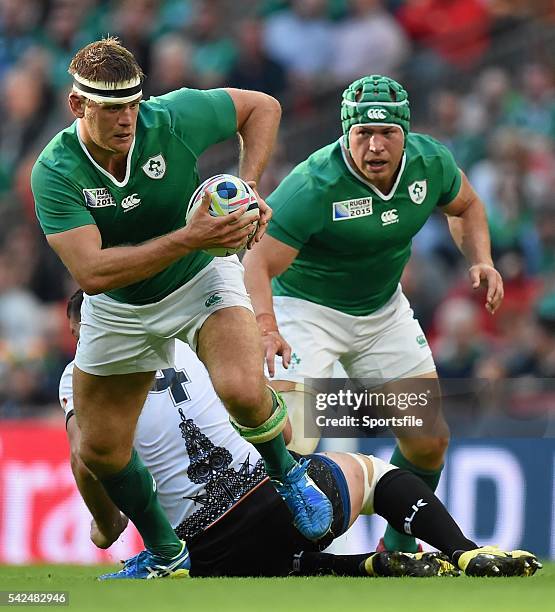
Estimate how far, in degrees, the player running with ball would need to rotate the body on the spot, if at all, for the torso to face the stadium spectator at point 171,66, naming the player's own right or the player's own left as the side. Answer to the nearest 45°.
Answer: approximately 135° to the player's own left

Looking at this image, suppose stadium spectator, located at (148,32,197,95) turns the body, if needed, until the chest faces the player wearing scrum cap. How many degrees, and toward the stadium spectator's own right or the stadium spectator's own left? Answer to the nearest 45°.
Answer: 0° — they already face them

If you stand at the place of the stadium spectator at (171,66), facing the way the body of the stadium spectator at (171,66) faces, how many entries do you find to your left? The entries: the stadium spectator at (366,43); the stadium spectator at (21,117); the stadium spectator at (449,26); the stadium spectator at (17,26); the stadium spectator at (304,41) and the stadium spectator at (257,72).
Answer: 4

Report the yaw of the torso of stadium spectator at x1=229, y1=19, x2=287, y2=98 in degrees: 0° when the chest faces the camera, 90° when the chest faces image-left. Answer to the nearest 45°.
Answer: approximately 0°

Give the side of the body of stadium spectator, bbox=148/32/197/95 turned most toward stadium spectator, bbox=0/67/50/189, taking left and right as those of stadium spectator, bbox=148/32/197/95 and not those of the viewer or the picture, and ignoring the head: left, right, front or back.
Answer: right

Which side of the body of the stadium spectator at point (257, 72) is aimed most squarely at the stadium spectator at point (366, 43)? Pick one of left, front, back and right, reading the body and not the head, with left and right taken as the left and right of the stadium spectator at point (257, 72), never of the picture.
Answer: left

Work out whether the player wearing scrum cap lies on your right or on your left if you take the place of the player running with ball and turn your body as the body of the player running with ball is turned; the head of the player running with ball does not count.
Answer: on your left

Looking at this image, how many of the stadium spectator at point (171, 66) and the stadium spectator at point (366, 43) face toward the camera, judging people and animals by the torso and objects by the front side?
2

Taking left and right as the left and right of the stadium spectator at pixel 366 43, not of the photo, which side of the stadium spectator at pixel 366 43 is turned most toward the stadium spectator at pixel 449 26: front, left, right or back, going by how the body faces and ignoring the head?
left

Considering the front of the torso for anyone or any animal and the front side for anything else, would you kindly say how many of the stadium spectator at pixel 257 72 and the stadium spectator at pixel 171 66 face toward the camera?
2

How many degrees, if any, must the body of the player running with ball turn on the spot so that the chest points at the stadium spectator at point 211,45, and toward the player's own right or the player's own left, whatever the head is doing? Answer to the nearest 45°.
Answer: approximately 135° to the player's own left

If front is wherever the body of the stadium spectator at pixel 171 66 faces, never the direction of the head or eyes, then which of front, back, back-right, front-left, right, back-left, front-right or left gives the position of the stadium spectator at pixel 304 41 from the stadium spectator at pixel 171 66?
left
